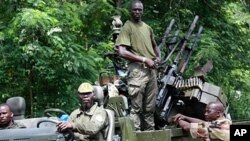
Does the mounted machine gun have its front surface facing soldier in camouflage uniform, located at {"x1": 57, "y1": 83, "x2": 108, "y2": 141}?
no

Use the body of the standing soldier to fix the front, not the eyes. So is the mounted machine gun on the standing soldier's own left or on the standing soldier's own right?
on the standing soldier's own left

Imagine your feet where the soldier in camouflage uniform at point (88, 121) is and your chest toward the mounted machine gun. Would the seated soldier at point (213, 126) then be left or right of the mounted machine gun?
right

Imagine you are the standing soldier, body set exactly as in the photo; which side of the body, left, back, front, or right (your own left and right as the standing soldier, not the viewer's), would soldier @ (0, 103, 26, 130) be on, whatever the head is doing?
right

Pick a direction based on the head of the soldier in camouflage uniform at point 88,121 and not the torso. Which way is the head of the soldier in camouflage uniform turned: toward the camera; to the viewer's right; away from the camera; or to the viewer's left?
toward the camera

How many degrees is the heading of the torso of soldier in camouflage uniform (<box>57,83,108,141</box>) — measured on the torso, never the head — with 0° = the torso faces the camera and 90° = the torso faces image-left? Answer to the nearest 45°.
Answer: approximately 45°

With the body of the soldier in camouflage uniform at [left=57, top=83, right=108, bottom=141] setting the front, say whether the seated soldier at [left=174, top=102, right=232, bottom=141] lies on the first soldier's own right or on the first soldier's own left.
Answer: on the first soldier's own left

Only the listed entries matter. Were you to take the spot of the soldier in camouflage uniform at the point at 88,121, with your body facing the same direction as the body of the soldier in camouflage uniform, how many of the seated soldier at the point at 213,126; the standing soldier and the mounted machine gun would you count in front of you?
0

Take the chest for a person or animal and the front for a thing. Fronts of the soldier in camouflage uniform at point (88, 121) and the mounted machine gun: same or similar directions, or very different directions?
very different directions
